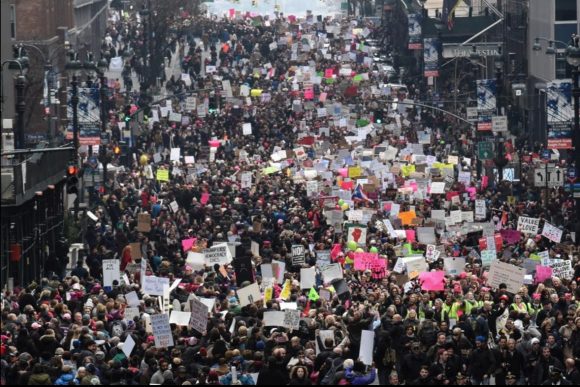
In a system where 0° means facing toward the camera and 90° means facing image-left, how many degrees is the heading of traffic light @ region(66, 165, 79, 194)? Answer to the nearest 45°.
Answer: approximately 0°
